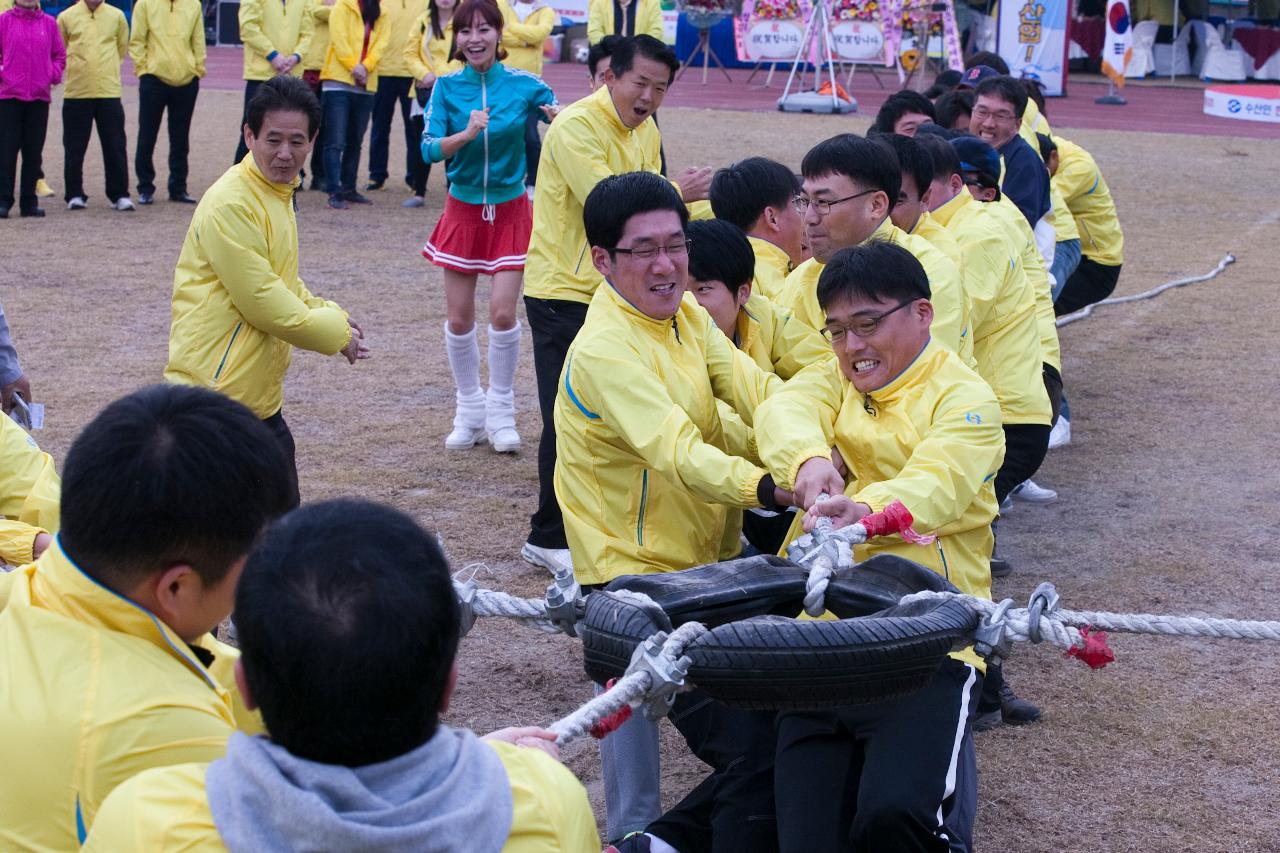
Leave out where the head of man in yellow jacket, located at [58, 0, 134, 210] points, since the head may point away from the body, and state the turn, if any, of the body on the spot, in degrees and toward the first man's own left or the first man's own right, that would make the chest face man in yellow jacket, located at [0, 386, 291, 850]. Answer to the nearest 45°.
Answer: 0° — they already face them

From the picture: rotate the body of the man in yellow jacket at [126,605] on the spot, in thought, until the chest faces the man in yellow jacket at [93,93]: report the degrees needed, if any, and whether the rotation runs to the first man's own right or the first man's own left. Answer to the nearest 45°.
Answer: approximately 45° to the first man's own left

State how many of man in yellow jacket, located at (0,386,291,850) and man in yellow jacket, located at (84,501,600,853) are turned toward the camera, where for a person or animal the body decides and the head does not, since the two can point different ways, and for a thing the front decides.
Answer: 0

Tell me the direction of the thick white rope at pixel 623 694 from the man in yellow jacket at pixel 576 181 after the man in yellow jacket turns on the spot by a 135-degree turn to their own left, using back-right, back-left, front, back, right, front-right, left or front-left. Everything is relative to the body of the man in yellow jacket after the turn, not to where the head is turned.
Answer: back

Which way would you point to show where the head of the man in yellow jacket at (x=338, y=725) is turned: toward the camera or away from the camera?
away from the camera

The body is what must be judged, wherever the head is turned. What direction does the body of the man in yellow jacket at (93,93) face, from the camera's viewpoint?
toward the camera

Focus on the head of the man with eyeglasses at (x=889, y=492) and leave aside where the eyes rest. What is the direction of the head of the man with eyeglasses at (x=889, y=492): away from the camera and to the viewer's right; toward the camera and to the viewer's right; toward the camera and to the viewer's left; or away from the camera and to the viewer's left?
toward the camera and to the viewer's left

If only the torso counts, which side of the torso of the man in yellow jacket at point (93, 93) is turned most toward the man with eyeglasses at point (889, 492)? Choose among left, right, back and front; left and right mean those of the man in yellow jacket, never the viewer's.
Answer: front

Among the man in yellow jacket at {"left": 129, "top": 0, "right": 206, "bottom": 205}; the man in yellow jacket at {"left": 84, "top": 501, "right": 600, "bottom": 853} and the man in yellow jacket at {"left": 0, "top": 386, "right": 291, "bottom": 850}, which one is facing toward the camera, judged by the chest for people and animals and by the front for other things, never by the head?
the man in yellow jacket at {"left": 129, "top": 0, "right": 206, "bottom": 205}

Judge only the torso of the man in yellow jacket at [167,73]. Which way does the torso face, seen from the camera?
toward the camera

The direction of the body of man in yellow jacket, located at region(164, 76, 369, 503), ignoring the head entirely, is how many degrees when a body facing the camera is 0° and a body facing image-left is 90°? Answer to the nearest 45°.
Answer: approximately 315°

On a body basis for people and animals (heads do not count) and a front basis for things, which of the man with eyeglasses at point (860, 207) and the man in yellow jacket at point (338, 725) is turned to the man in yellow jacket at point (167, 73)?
the man in yellow jacket at point (338, 725)

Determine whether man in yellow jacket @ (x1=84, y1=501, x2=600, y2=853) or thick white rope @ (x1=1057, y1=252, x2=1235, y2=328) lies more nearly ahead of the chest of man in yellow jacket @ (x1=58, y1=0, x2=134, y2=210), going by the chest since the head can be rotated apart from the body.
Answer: the man in yellow jacket
